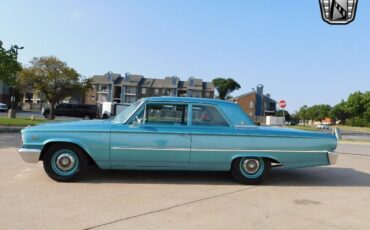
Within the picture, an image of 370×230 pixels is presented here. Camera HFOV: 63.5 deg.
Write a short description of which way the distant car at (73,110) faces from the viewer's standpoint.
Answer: facing to the left of the viewer

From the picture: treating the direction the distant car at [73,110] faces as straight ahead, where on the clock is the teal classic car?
The teal classic car is roughly at 9 o'clock from the distant car.

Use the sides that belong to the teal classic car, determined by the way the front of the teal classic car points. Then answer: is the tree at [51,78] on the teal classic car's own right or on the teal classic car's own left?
on the teal classic car's own right

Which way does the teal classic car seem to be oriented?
to the viewer's left

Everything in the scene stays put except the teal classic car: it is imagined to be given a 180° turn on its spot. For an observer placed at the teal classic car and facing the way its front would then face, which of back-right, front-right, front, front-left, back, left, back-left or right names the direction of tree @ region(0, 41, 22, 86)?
back-left

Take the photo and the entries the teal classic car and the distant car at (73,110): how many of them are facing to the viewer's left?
2

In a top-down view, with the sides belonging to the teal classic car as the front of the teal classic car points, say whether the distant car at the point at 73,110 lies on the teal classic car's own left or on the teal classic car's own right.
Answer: on the teal classic car's own right
